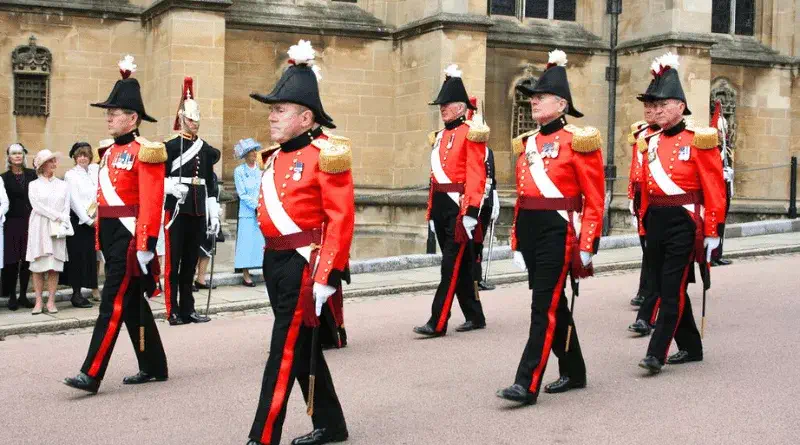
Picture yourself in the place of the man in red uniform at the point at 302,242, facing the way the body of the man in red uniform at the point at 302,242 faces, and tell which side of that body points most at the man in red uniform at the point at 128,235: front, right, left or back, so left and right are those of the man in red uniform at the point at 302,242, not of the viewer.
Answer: right

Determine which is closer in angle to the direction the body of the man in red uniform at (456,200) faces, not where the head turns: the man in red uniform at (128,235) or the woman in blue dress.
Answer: the man in red uniform

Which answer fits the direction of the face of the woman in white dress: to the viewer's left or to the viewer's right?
to the viewer's right

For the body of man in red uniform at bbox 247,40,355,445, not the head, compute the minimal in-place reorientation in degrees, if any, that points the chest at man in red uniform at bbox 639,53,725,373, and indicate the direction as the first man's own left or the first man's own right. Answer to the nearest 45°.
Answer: approximately 180°

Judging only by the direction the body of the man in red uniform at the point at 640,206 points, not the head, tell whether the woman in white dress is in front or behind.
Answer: in front

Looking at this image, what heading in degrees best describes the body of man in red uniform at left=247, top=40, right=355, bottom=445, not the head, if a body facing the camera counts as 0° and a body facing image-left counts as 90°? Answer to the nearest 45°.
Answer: approximately 45°

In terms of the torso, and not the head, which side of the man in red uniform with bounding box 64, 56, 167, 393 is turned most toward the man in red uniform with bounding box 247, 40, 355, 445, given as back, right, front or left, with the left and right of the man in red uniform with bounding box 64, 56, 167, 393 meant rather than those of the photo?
left

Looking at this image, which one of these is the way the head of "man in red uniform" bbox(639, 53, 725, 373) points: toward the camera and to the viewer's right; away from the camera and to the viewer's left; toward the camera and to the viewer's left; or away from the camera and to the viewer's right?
toward the camera and to the viewer's left

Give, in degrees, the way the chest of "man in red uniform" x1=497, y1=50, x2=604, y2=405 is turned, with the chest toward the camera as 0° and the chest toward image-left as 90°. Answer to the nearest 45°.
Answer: approximately 45°

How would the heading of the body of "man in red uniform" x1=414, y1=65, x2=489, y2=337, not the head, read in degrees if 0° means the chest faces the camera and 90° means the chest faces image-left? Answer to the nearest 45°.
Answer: approximately 45°

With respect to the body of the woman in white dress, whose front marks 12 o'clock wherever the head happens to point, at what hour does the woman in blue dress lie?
The woman in blue dress is roughly at 8 o'clock from the woman in white dress.

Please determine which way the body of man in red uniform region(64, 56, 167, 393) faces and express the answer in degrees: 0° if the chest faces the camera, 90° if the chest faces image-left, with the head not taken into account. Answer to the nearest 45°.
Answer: approximately 45°

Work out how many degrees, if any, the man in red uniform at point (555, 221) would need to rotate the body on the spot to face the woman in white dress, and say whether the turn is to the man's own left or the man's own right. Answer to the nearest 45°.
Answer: approximately 90° to the man's own right

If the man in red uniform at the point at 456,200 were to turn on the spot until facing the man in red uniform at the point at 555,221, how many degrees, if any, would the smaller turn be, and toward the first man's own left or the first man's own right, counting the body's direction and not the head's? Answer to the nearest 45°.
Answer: approximately 45° to the first man's own left
